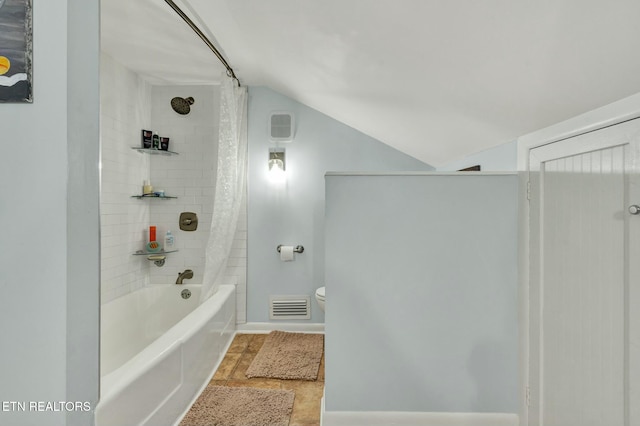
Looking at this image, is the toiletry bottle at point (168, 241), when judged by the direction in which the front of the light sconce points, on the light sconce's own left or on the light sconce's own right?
on the light sconce's own right

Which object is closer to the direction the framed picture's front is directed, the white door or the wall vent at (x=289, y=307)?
the white door

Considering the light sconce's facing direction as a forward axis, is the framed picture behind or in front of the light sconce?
in front

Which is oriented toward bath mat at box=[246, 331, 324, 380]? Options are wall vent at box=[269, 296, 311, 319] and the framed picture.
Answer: the wall vent

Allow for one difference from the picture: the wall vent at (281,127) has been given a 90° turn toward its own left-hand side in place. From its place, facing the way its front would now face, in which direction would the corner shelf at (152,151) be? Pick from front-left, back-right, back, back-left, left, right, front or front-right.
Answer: back-right

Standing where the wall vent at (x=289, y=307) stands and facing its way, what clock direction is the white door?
The white door is roughly at 11 o'clock from the wall vent.

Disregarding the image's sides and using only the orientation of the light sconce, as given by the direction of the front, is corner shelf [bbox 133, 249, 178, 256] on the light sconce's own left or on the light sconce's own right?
on the light sconce's own right
